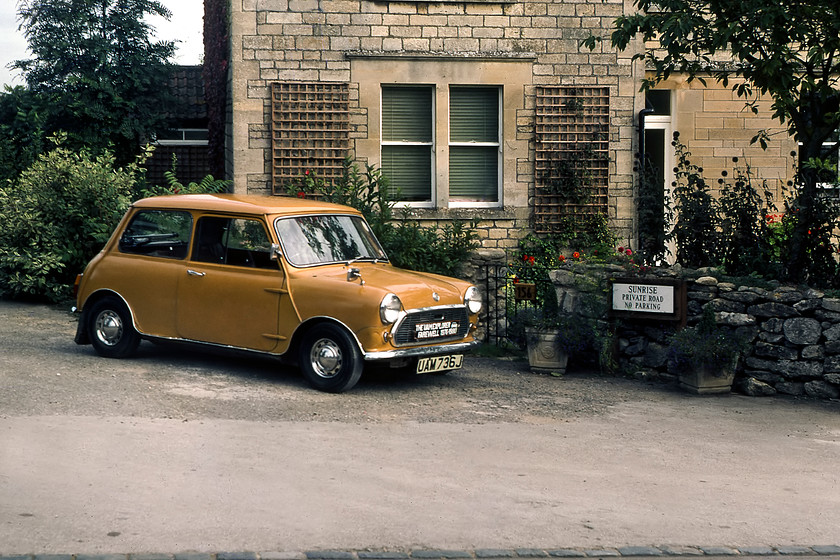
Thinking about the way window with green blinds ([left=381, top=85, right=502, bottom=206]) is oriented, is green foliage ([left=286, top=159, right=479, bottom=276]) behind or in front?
in front

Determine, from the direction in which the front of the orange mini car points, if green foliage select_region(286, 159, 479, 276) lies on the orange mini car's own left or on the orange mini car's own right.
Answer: on the orange mini car's own left

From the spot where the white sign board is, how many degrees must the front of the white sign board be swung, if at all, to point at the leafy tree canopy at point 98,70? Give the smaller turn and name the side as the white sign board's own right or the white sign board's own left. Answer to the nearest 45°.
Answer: approximately 135° to the white sign board's own right

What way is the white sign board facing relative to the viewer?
toward the camera

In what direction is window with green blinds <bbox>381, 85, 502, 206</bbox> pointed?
toward the camera

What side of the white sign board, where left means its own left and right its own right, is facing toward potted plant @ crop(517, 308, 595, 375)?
right

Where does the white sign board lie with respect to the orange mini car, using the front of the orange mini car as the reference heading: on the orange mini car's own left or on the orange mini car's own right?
on the orange mini car's own left

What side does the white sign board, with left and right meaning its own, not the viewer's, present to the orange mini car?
right

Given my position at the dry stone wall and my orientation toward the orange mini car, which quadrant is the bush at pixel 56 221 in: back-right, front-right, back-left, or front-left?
front-right
